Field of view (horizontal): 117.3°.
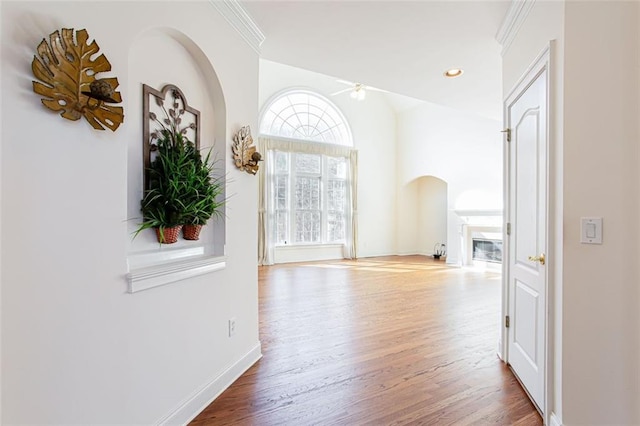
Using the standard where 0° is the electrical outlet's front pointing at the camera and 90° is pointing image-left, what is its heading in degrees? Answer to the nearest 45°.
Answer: approximately 315°

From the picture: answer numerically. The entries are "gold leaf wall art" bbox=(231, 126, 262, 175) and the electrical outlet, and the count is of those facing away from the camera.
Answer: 0

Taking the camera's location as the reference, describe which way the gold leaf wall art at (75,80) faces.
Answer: facing the viewer and to the right of the viewer

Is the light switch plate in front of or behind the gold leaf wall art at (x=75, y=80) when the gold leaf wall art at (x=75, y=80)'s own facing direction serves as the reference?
in front

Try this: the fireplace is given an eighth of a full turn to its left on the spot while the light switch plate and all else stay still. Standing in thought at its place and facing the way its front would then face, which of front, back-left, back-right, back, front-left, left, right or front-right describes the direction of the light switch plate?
front

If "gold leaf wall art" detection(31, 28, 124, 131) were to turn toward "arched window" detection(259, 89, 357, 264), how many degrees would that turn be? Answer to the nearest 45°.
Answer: approximately 90° to its left

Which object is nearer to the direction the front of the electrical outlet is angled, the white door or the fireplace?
the white door

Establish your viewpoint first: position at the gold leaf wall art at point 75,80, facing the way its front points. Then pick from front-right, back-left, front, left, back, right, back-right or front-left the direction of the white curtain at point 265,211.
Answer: left
